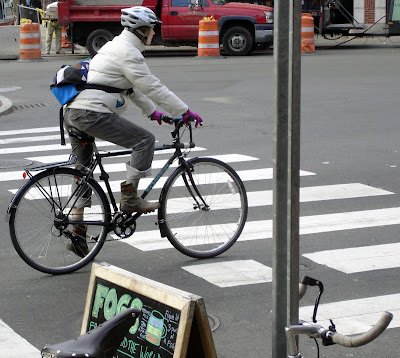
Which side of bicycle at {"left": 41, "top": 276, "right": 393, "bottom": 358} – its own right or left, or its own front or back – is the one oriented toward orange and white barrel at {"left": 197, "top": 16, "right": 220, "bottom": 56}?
left

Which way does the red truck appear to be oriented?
to the viewer's right

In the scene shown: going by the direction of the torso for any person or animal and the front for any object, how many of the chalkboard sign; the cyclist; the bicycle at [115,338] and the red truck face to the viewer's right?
3

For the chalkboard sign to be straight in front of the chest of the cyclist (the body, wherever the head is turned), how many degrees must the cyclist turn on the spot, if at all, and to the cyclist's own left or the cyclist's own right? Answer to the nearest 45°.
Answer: approximately 90° to the cyclist's own right

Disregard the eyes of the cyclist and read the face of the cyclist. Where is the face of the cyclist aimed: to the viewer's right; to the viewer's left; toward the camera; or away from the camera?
to the viewer's right

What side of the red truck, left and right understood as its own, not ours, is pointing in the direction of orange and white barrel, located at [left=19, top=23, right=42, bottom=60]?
back

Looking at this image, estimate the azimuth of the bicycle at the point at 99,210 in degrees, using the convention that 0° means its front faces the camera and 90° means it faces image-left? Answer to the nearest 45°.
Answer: approximately 270°

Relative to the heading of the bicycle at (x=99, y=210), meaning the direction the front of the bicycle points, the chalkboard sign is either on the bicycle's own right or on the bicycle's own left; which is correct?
on the bicycle's own right

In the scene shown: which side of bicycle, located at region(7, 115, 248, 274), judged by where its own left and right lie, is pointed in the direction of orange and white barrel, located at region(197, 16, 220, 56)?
left

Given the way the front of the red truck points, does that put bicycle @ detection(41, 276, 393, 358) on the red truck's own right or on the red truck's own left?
on the red truck's own right

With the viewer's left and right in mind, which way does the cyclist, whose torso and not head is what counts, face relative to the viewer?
facing to the right of the viewer

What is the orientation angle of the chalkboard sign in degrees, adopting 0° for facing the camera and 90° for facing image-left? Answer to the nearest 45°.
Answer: approximately 45°

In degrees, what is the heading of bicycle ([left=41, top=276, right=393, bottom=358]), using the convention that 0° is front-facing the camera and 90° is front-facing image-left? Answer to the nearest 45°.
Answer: approximately 270°
